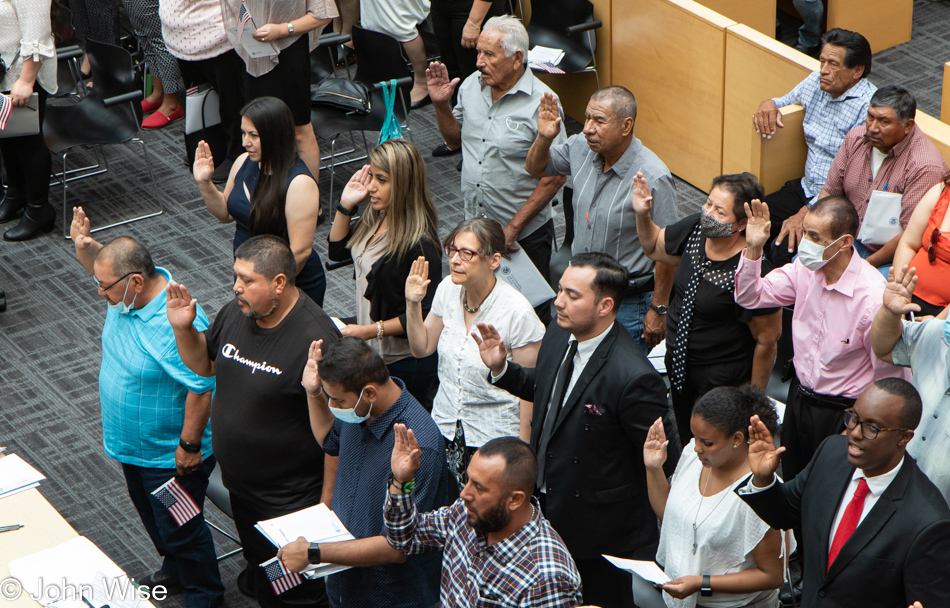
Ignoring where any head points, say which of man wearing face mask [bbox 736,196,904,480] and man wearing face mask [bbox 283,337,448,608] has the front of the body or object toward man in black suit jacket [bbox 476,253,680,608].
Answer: man wearing face mask [bbox 736,196,904,480]

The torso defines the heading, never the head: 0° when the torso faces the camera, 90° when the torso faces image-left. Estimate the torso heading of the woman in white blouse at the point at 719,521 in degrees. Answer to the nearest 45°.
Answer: approximately 45°

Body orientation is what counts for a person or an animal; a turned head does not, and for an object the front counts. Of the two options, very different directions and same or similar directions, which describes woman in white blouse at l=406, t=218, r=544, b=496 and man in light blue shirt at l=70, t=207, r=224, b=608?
same or similar directions

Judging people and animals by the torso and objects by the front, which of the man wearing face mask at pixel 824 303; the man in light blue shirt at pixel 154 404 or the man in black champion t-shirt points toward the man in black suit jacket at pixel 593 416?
the man wearing face mask

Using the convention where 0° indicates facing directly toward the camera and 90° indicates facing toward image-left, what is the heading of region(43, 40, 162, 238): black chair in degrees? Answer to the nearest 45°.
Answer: approximately 45°

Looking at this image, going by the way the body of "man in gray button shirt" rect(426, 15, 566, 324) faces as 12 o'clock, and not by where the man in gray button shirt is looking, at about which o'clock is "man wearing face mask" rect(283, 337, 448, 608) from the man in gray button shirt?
The man wearing face mask is roughly at 11 o'clock from the man in gray button shirt.

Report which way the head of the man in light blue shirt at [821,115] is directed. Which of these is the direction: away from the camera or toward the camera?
toward the camera

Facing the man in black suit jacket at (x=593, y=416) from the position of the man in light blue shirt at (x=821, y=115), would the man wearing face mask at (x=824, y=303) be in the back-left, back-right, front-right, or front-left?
front-left

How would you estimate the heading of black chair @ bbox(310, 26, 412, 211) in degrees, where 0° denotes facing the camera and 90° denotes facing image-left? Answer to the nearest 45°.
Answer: approximately 45°

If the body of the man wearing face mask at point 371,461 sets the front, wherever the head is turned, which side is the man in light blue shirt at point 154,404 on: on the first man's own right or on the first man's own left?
on the first man's own right

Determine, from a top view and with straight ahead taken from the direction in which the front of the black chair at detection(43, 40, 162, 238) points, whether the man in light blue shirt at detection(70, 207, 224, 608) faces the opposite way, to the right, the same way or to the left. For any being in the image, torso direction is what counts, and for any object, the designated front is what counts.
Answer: the same way

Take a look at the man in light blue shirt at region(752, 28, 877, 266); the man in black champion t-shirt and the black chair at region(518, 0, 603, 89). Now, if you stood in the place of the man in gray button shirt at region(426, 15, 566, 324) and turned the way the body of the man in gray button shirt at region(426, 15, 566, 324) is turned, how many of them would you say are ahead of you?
1

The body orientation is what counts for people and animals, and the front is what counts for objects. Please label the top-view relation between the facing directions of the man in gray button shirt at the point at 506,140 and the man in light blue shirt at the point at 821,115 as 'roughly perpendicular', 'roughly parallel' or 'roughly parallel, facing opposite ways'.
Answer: roughly parallel

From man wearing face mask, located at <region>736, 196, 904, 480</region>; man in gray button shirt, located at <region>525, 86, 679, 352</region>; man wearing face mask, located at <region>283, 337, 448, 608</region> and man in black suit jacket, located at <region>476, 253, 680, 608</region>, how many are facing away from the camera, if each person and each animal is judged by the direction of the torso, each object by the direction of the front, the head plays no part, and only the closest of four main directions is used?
0

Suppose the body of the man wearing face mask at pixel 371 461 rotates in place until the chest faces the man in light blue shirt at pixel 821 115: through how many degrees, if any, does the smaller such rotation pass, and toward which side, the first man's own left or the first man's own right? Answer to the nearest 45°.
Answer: approximately 180°

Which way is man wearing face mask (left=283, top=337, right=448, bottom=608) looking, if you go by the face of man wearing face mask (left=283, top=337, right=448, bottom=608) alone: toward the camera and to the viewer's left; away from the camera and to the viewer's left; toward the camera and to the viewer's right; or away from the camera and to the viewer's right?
toward the camera and to the viewer's left

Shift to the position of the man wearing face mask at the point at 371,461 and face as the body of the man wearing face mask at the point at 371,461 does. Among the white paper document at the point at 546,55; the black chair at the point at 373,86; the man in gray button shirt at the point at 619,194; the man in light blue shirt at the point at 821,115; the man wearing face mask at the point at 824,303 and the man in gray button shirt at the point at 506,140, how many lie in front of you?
0

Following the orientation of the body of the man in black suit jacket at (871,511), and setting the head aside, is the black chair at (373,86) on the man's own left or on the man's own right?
on the man's own right

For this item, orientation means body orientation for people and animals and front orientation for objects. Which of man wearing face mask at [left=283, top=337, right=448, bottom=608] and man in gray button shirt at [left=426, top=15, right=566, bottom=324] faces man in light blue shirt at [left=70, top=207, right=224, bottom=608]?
the man in gray button shirt

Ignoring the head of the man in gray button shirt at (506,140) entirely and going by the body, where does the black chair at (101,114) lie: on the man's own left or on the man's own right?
on the man's own right

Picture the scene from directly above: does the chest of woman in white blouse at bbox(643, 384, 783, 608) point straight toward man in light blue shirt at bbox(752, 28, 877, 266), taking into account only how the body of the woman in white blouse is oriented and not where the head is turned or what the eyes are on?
no

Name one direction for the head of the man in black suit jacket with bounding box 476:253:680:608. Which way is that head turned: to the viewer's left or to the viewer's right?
to the viewer's left
